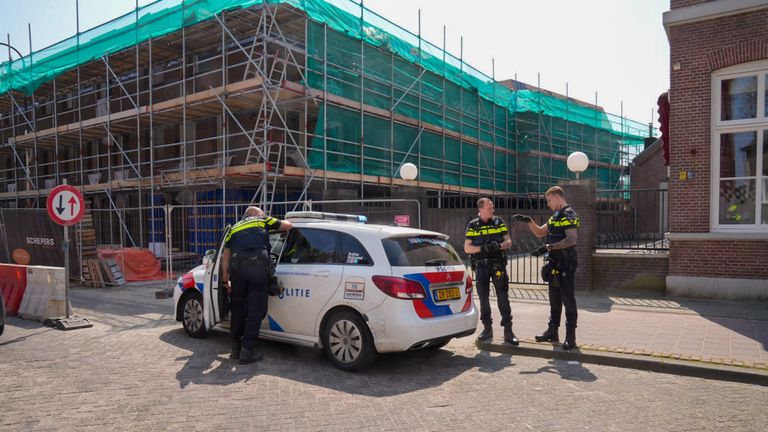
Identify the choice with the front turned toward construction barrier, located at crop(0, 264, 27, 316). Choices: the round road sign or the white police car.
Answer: the white police car

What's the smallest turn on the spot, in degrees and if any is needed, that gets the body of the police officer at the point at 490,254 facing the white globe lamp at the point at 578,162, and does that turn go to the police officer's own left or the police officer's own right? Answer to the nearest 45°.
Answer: approximately 180°

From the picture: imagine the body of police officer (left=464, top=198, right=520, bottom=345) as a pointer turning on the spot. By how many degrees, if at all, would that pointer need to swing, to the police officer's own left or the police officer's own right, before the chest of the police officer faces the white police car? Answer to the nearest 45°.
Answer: approximately 45° to the police officer's own right

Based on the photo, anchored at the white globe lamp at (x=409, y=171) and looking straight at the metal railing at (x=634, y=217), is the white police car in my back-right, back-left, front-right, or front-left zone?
back-right

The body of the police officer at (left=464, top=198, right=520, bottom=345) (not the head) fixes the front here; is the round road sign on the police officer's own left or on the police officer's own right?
on the police officer's own right

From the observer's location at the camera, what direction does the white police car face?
facing away from the viewer and to the left of the viewer

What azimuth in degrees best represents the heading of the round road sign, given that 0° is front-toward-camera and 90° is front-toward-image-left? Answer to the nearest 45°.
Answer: approximately 0°

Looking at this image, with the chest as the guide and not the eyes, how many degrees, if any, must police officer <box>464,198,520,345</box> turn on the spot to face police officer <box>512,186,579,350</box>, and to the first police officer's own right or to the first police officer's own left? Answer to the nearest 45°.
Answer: approximately 90° to the first police officer's own left

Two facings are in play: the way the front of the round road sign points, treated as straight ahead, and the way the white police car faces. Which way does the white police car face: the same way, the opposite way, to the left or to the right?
the opposite way

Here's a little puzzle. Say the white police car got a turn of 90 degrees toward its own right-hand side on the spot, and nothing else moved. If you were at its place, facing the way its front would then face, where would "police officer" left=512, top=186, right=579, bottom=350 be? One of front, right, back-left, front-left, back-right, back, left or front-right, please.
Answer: front-right

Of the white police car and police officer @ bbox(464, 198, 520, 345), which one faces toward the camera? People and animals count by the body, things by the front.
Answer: the police officer

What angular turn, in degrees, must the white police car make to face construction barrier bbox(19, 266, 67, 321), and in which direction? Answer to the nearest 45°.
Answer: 0° — it already faces it

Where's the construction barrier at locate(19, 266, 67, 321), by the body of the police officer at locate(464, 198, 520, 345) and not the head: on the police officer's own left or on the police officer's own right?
on the police officer's own right

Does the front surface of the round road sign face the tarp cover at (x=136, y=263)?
no

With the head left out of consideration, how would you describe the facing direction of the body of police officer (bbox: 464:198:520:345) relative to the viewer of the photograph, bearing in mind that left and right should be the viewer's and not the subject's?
facing the viewer

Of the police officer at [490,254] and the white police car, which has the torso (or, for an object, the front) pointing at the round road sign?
the white police car

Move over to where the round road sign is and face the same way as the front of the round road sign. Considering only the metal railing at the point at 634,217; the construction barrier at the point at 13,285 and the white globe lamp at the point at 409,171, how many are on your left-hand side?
2

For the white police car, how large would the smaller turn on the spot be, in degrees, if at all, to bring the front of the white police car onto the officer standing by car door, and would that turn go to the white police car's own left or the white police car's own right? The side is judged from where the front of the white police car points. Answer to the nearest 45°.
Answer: approximately 45° to the white police car's own left

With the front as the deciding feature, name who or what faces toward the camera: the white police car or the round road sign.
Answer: the round road sign
